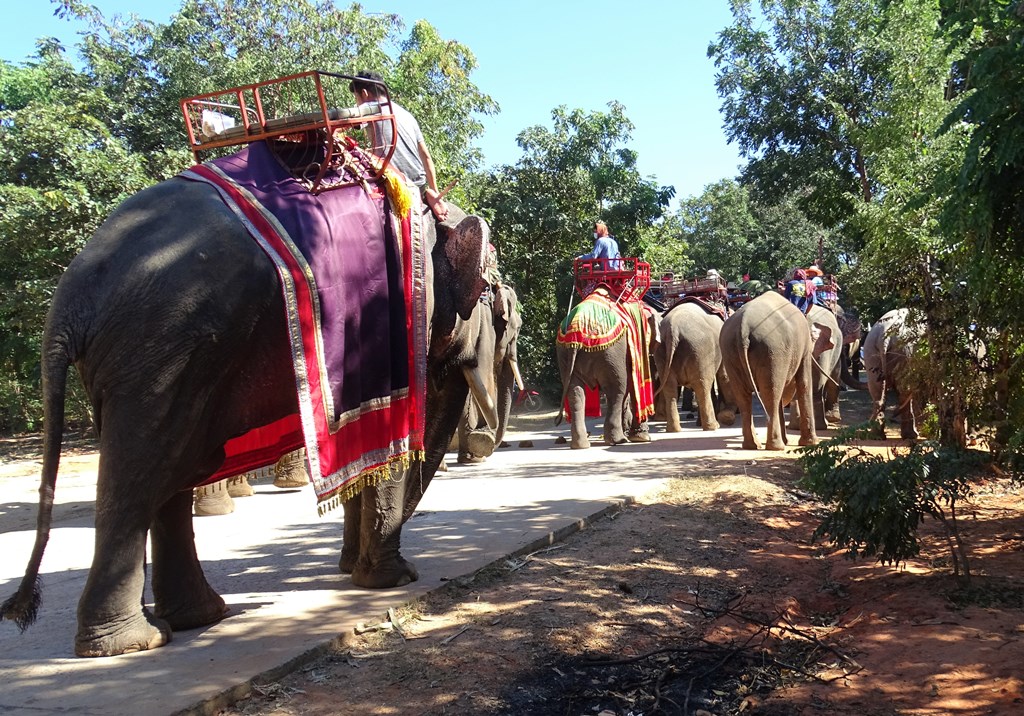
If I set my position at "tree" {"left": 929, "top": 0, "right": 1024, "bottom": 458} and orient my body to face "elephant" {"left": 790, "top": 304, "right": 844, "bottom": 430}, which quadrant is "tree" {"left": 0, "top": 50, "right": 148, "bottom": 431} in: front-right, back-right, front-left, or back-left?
front-left

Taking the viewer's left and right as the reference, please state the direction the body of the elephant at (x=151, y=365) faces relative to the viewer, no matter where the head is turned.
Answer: facing away from the viewer and to the right of the viewer

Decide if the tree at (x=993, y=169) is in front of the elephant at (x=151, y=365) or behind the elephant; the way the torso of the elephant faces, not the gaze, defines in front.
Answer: in front

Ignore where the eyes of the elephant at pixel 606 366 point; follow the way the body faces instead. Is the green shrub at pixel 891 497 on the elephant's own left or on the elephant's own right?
on the elephant's own right

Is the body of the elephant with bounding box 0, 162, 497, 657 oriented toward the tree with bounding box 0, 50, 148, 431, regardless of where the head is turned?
no

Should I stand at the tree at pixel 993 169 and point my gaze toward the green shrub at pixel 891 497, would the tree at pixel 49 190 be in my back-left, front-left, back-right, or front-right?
front-right

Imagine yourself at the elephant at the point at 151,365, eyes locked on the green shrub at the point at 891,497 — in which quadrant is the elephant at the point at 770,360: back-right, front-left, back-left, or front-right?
front-left

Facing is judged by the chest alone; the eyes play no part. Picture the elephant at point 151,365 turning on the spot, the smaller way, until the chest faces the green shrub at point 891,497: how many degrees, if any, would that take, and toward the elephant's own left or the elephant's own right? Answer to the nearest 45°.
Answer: approximately 45° to the elephant's own right

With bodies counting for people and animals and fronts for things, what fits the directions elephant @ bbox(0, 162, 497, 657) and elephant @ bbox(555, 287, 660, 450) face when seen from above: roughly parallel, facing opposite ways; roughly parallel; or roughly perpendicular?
roughly parallel

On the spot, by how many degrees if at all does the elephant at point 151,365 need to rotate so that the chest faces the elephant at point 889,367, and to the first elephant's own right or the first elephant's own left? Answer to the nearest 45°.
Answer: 0° — it already faces it

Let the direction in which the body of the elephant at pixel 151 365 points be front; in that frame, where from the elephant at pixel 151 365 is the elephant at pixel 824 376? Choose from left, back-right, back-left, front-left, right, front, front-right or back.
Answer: front
